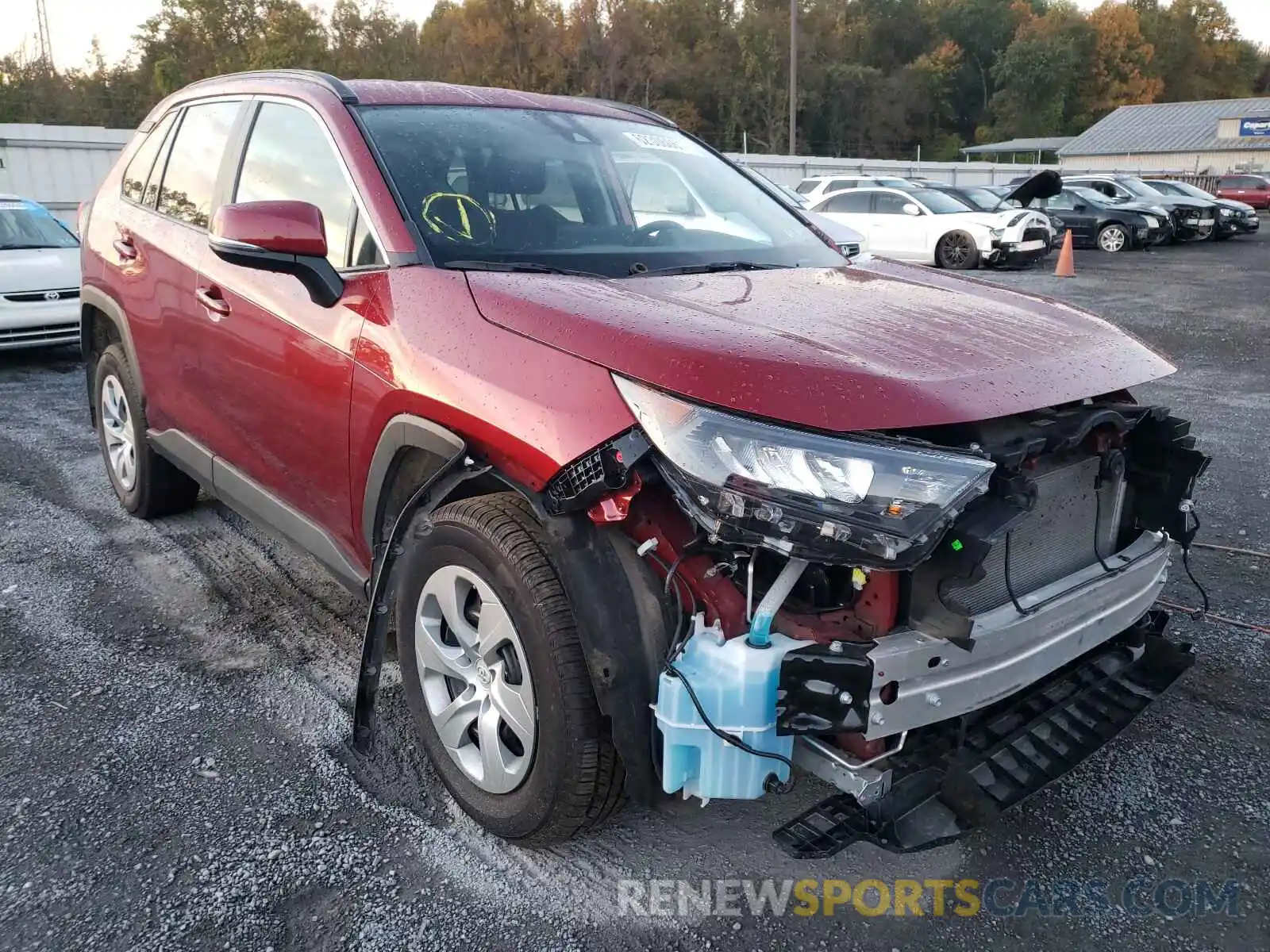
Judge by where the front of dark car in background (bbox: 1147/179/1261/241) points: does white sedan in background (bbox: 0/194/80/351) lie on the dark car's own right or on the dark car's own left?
on the dark car's own right

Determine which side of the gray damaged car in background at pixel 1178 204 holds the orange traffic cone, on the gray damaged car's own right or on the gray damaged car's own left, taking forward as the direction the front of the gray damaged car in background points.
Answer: on the gray damaged car's own right

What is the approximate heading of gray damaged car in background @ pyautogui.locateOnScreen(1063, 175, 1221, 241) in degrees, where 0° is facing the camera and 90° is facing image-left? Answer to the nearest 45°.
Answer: approximately 315°

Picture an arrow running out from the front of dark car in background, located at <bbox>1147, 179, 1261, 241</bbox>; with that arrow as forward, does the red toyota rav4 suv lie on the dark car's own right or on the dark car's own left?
on the dark car's own right

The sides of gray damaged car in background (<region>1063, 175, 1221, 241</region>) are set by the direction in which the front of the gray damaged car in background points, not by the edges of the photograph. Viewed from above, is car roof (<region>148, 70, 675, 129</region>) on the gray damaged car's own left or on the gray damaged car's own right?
on the gray damaged car's own right

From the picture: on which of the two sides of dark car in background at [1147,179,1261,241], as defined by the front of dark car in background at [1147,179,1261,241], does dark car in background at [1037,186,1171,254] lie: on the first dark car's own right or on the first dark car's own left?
on the first dark car's own right

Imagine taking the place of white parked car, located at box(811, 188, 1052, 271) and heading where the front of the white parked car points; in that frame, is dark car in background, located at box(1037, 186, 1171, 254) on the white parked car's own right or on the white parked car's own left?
on the white parked car's own left

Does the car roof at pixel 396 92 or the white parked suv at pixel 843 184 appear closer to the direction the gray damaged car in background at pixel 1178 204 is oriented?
the car roof

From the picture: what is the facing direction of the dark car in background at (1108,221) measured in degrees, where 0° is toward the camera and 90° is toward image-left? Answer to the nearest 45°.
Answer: approximately 315°
